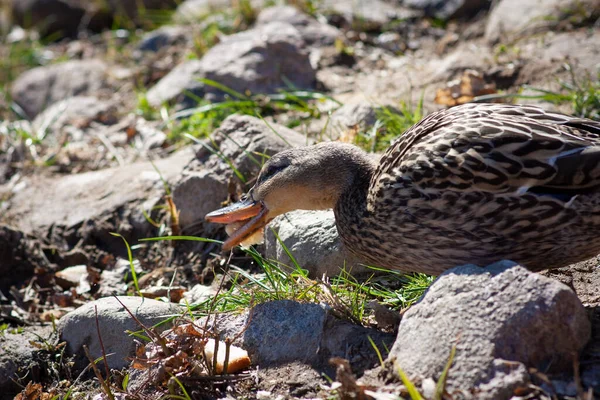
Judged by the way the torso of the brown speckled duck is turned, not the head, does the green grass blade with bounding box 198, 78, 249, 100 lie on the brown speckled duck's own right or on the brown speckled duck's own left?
on the brown speckled duck's own right

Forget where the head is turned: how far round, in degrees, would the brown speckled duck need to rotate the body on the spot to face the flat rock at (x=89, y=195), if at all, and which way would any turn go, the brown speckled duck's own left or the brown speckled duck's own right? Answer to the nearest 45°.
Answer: approximately 45° to the brown speckled duck's own right

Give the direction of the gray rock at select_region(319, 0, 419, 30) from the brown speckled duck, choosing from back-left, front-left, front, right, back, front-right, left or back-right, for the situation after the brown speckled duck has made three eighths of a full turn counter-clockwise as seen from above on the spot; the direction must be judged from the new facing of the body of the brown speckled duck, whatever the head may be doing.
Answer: back-left

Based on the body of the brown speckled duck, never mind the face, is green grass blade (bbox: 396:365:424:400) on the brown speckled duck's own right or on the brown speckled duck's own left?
on the brown speckled duck's own left

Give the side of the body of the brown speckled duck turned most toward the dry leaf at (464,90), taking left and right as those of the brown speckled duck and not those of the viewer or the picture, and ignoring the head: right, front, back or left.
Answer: right

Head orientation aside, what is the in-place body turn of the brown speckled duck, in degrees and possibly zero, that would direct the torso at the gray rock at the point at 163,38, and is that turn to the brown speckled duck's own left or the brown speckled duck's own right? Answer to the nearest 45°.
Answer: approximately 45° to the brown speckled duck's own right

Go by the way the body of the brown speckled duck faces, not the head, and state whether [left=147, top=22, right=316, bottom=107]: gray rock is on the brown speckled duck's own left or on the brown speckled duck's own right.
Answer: on the brown speckled duck's own right

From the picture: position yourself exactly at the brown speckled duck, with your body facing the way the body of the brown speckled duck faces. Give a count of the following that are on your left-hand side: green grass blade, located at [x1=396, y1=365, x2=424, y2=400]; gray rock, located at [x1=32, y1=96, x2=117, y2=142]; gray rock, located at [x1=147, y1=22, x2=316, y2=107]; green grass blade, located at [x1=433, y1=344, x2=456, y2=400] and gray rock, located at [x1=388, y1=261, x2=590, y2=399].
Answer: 3

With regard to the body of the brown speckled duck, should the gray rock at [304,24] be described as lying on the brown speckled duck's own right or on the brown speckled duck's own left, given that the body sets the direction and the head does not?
on the brown speckled duck's own right

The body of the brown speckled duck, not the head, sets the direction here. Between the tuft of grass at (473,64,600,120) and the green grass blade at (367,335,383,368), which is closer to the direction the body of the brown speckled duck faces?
the green grass blade

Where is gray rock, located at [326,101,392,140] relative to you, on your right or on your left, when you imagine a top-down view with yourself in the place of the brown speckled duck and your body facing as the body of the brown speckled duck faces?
on your right

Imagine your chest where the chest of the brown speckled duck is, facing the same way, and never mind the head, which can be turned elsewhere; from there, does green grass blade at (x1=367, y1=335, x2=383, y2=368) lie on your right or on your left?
on your left

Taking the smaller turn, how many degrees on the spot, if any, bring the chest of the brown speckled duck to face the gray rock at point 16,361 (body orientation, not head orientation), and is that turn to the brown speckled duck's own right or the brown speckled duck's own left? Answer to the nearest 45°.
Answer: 0° — it already faces it

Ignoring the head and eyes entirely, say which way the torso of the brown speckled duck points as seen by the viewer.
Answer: to the viewer's left
